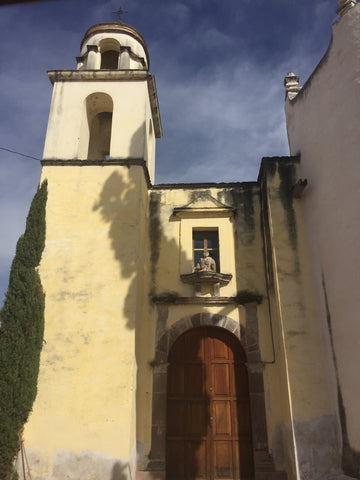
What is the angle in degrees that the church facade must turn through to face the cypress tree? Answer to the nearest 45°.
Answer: approximately 90° to its right

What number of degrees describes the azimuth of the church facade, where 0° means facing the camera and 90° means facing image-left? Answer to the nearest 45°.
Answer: approximately 0°
